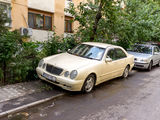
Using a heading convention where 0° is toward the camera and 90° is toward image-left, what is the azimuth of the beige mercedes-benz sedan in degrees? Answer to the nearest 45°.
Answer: approximately 45°

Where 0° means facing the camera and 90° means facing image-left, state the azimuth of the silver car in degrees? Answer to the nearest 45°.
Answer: approximately 45°

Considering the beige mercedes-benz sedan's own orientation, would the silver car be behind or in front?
behind

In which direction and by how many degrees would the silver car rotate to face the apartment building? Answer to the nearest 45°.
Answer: approximately 45° to its right

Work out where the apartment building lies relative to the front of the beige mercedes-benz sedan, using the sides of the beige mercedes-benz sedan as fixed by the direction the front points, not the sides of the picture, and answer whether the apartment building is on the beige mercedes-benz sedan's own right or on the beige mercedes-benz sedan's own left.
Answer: on the beige mercedes-benz sedan's own right

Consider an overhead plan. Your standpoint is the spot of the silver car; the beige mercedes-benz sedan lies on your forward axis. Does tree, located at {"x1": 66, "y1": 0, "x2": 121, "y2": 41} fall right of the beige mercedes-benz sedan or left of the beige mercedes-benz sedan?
right

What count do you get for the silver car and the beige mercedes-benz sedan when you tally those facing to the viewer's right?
0

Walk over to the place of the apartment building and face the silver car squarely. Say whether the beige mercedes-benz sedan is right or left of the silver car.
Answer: right

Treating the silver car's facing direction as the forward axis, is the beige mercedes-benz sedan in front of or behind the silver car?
in front
